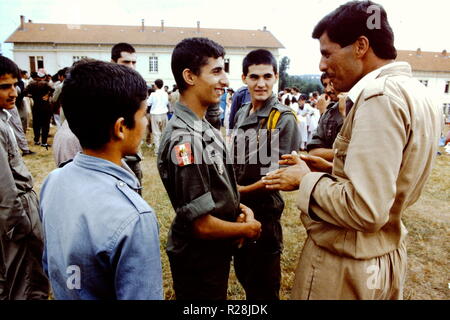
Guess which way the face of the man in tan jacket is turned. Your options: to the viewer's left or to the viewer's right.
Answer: to the viewer's left

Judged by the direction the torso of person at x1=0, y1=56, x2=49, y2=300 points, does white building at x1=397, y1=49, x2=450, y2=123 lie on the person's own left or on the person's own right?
on the person's own left

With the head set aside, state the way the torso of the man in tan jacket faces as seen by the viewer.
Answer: to the viewer's left

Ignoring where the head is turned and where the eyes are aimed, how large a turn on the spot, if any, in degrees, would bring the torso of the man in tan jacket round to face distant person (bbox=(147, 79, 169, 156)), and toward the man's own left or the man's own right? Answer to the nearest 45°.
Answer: approximately 45° to the man's own right

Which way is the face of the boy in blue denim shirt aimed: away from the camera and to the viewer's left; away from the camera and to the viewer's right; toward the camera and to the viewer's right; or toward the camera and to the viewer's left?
away from the camera and to the viewer's right
